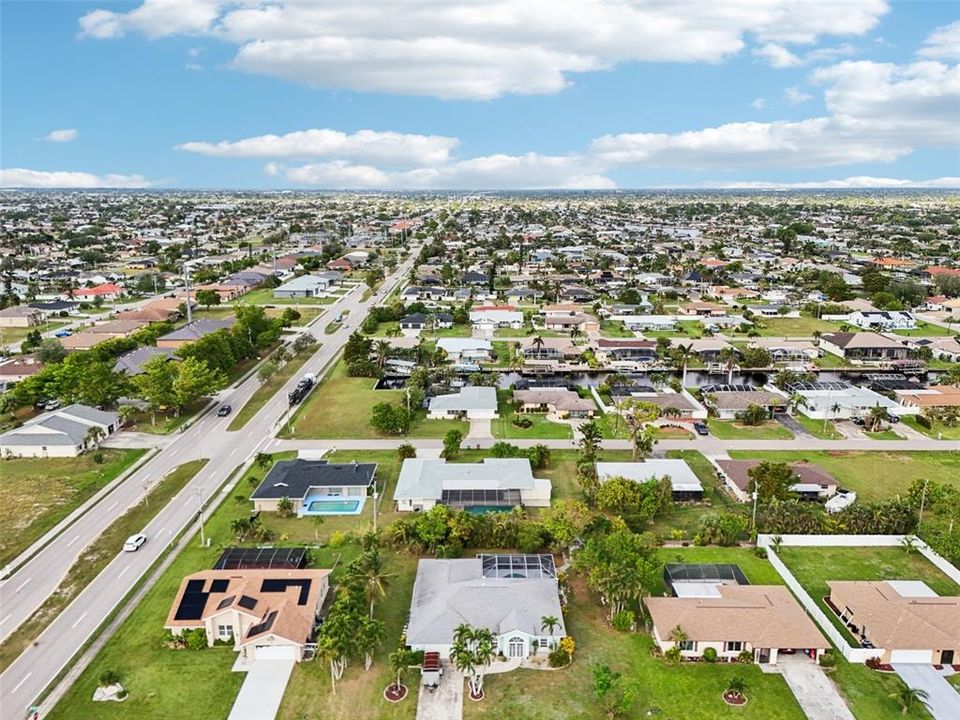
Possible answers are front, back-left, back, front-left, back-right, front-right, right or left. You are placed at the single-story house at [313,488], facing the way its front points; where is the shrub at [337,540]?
back

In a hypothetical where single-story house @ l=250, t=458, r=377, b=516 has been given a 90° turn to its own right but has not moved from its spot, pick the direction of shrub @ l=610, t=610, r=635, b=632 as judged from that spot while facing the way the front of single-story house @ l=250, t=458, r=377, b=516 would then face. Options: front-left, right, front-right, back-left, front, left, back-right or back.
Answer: front-right

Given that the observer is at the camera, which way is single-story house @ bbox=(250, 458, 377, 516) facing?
facing away from the viewer

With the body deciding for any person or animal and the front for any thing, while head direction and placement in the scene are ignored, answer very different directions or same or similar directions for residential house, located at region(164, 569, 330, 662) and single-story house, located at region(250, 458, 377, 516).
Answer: very different directions

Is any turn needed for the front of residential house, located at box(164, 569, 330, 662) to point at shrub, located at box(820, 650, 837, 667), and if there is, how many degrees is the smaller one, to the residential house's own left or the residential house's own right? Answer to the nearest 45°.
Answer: approximately 45° to the residential house's own left

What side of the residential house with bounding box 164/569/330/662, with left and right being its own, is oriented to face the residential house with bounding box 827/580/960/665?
left

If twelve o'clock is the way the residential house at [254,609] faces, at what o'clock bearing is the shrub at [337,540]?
The shrub is roughly at 7 o'clock from the residential house.

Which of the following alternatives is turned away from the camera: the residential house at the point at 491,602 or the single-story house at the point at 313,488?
the single-story house

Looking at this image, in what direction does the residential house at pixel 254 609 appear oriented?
toward the camera

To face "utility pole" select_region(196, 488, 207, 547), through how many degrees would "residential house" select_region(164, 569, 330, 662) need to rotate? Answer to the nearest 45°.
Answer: approximately 180°

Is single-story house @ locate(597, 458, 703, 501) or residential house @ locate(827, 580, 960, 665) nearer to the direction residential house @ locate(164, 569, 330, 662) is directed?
the residential house

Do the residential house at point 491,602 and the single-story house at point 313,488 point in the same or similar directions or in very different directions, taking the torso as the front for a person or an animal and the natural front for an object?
very different directions

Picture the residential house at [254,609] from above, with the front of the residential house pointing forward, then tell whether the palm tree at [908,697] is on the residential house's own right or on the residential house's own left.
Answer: on the residential house's own left

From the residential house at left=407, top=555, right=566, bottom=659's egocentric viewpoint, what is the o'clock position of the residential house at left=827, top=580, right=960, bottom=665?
the residential house at left=827, top=580, right=960, bottom=665 is roughly at 9 o'clock from the residential house at left=407, top=555, right=566, bottom=659.

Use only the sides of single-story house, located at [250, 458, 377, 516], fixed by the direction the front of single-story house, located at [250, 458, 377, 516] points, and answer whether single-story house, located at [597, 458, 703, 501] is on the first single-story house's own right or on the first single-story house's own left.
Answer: on the first single-story house's own right

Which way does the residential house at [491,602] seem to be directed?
toward the camera
